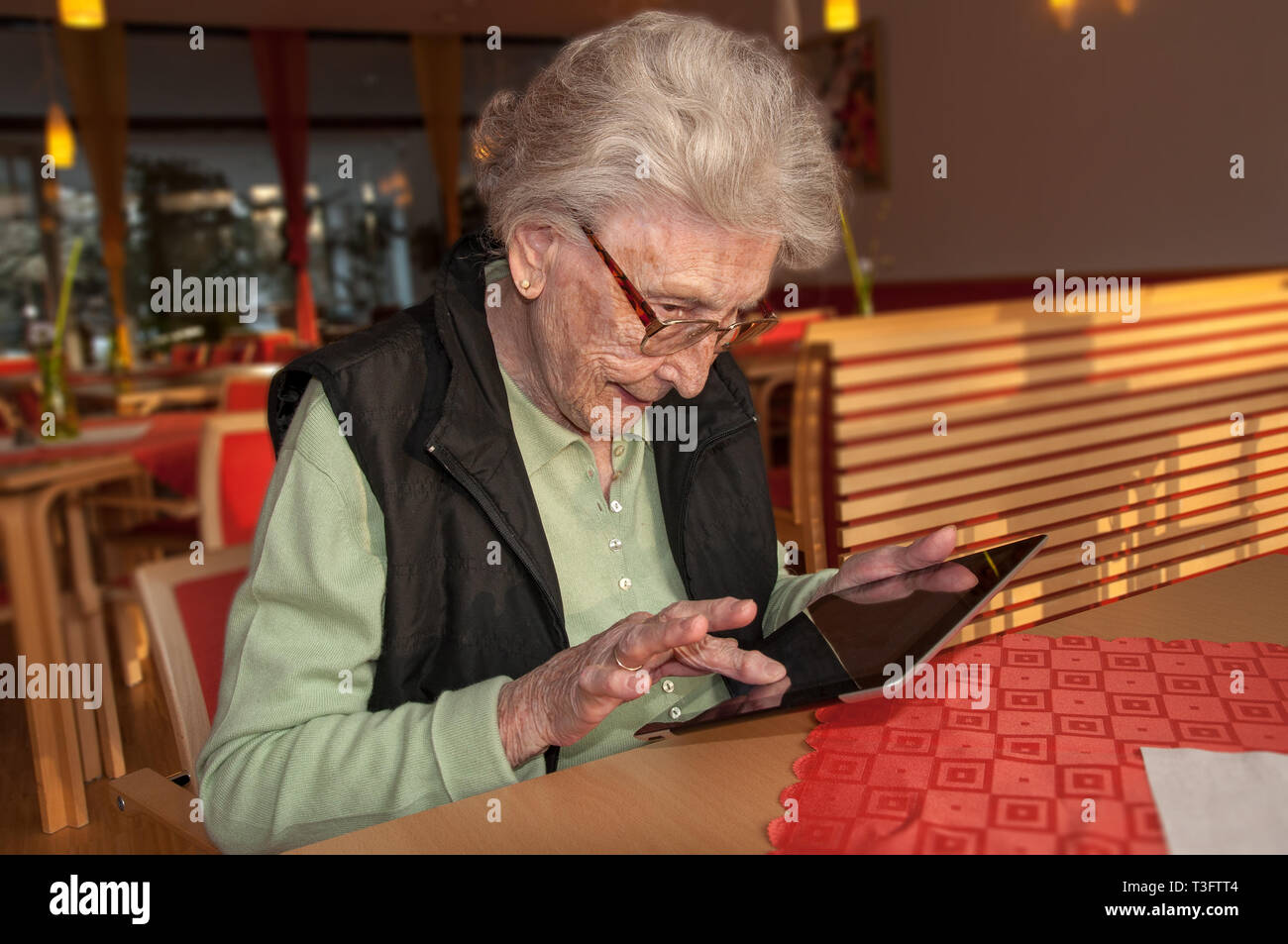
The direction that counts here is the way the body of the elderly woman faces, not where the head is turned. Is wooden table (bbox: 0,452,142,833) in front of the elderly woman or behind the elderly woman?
behind

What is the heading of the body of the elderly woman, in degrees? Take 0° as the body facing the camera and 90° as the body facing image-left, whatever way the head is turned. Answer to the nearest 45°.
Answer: approximately 315°

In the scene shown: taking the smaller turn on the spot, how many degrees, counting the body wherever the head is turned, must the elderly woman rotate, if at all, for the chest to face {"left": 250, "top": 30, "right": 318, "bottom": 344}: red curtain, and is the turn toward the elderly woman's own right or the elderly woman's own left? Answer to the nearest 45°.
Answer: approximately 135° to the elderly woman's own left

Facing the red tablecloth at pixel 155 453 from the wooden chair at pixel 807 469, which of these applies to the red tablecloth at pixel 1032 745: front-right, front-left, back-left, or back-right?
back-left

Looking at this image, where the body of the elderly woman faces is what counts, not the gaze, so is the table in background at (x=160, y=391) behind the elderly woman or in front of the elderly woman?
behind
